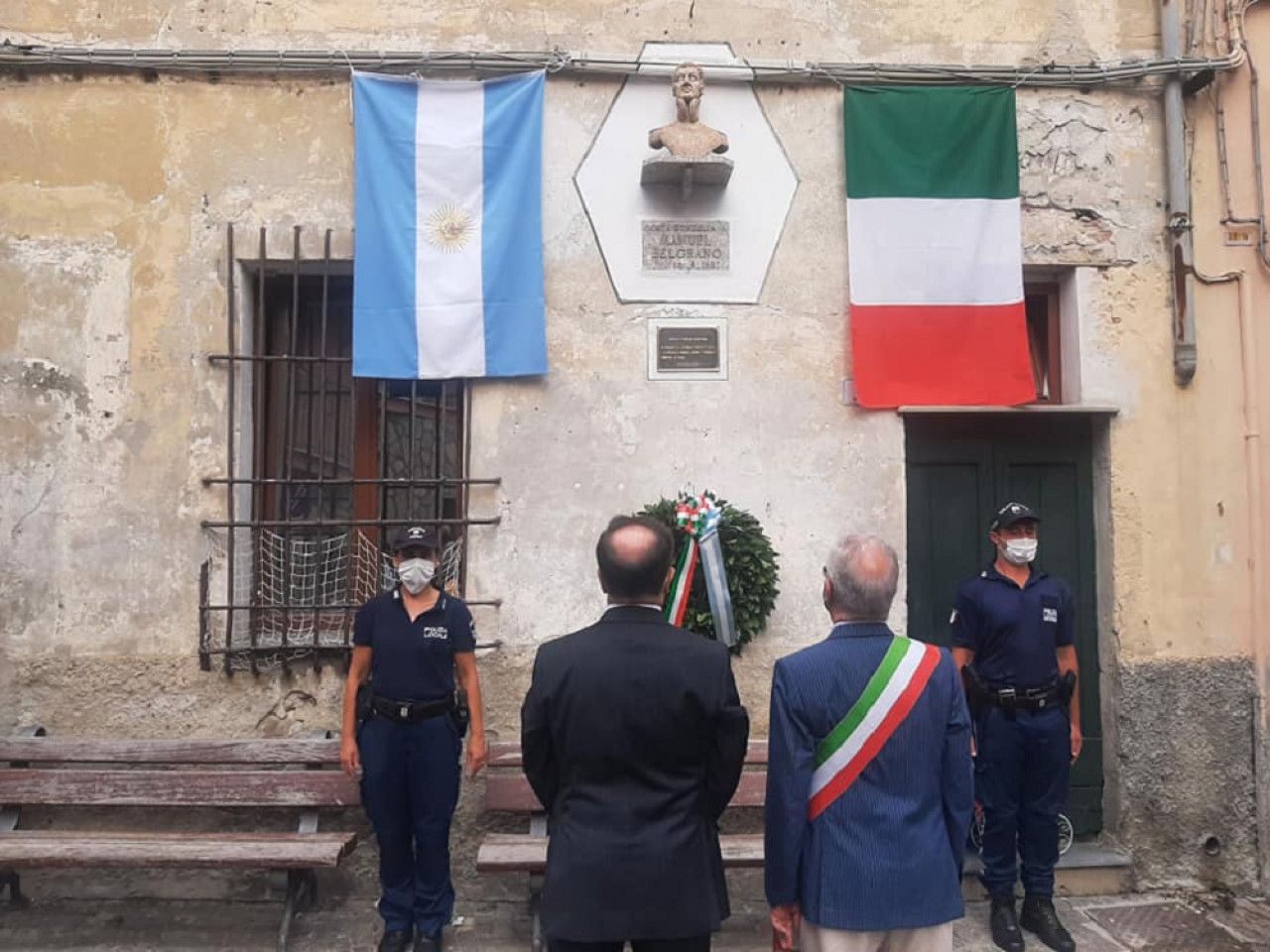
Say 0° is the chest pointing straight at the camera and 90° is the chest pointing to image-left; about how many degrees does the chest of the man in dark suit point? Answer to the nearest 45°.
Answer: approximately 180°

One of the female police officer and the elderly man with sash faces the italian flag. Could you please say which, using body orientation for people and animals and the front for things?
the elderly man with sash

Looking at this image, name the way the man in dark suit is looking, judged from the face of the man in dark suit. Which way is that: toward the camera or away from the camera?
away from the camera

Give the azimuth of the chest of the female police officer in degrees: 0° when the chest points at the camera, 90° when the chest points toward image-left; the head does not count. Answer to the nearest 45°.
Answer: approximately 0°

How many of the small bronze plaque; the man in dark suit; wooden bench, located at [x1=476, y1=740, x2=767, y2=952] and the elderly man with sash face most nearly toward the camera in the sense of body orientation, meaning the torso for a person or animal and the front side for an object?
2

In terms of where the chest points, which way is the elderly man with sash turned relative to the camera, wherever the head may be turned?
away from the camera

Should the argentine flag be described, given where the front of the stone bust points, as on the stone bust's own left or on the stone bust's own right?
on the stone bust's own right

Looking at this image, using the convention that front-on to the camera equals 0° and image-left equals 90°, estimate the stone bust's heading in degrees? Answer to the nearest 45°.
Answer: approximately 0°

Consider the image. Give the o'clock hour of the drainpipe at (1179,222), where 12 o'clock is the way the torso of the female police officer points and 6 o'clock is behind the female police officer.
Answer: The drainpipe is roughly at 9 o'clock from the female police officer.
